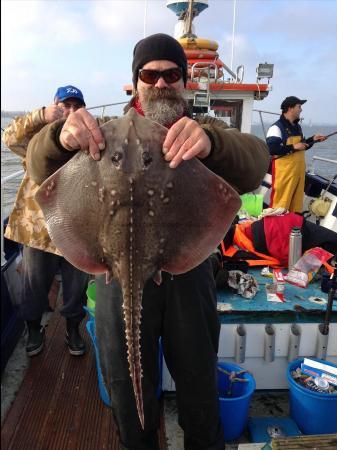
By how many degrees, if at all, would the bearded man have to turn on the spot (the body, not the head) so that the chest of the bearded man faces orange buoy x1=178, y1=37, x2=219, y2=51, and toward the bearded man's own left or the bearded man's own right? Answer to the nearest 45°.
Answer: approximately 180°

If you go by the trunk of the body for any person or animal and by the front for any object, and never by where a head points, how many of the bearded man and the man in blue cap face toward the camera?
2

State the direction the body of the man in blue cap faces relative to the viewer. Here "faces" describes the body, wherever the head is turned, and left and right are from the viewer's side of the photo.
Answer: facing the viewer

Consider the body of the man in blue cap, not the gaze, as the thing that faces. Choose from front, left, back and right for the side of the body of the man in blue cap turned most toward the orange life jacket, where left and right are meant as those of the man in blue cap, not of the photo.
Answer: left

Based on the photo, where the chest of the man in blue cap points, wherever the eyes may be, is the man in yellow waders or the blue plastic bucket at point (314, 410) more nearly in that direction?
the blue plastic bucket

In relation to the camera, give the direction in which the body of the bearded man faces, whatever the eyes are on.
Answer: toward the camera

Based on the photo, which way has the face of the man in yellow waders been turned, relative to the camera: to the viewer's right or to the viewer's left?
to the viewer's right

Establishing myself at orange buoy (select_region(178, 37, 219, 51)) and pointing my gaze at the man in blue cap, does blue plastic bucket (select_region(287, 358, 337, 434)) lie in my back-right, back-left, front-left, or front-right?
front-left

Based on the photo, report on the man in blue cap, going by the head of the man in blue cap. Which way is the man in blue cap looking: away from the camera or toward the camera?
toward the camera

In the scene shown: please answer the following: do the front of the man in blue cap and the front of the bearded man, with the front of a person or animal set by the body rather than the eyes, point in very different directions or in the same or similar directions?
same or similar directions

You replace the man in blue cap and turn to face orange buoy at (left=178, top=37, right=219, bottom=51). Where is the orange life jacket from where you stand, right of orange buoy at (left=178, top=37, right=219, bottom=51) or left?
right
